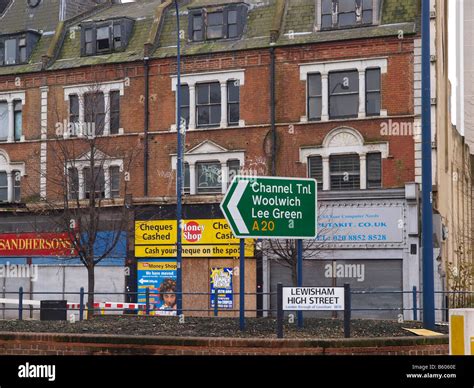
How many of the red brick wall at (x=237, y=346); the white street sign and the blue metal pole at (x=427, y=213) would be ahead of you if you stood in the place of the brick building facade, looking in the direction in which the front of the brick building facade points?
3

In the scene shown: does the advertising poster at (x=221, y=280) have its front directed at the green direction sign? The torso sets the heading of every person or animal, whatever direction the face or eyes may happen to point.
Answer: yes

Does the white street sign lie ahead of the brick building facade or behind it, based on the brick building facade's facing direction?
ahead

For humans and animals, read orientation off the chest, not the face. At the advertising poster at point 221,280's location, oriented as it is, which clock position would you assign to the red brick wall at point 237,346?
The red brick wall is roughly at 12 o'clock from the advertising poster.

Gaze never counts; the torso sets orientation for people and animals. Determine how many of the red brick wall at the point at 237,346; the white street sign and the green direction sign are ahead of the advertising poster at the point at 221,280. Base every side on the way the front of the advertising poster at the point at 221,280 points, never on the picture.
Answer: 3

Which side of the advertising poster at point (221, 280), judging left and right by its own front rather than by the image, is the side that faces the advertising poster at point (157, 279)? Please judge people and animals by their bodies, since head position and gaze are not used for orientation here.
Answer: right

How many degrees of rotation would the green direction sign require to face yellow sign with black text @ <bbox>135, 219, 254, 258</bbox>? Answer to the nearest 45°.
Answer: approximately 180°

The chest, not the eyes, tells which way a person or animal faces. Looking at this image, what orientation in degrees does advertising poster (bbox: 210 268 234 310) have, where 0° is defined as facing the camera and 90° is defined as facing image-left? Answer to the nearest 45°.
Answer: approximately 0°
